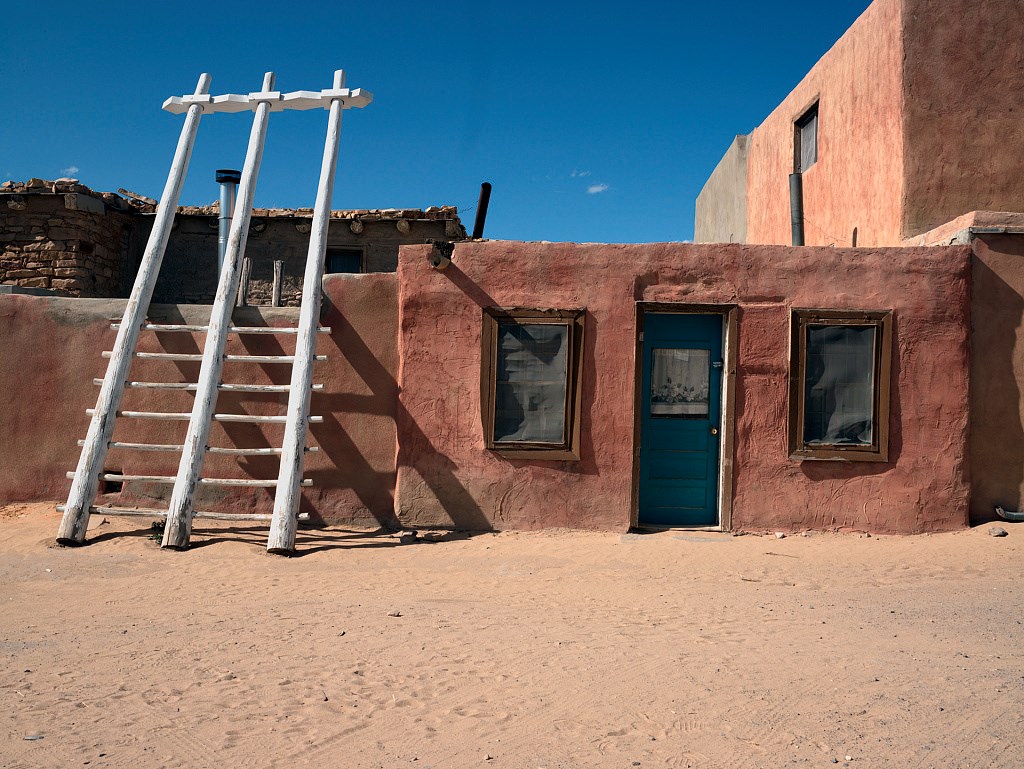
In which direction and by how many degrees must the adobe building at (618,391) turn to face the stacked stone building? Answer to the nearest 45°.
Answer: approximately 135° to its right

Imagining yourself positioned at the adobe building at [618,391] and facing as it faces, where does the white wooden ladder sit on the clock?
The white wooden ladder is roughly at 3 o'clock from the adobe building.

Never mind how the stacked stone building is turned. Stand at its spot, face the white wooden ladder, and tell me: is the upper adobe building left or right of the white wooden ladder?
left

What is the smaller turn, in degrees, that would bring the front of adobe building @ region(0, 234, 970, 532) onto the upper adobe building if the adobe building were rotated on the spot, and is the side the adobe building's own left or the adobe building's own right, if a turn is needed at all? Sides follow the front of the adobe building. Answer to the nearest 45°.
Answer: approximately 90° to the adobe building's own left

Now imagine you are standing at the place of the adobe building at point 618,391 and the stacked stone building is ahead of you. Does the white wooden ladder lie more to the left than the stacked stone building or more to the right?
left

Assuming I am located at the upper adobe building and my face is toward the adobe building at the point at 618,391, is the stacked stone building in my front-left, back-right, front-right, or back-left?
front-right

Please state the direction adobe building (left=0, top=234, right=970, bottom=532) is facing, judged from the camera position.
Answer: facing the viewer
